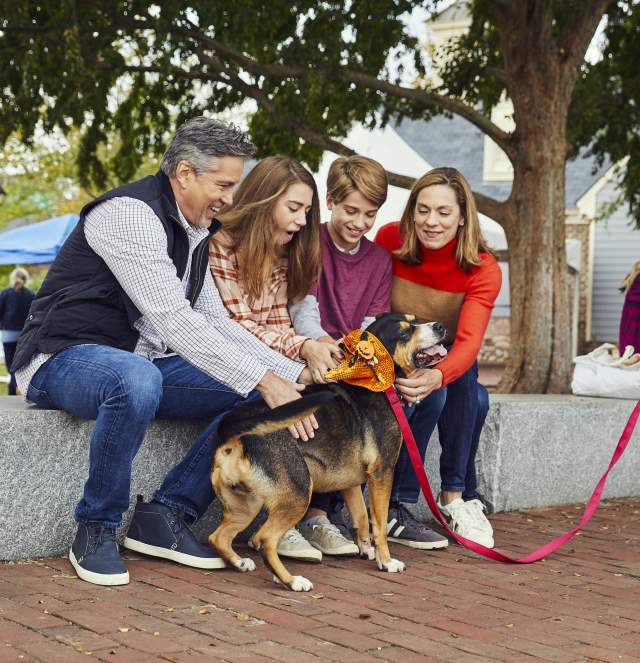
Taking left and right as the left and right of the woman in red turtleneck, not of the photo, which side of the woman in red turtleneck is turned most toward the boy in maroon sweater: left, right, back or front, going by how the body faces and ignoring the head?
right

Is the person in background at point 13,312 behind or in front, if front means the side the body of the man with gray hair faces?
behind

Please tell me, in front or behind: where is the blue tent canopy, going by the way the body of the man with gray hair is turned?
behind

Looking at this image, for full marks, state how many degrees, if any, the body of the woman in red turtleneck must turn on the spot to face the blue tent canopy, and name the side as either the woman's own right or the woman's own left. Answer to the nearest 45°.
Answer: approximately 135° to the woman's own right

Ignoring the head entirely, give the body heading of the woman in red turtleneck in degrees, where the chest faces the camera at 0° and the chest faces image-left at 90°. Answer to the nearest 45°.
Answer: approximately 0°

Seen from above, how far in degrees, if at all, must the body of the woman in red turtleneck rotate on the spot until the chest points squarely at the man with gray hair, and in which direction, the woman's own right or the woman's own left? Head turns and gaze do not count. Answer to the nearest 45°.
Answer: approximately 45° to the woman's own right

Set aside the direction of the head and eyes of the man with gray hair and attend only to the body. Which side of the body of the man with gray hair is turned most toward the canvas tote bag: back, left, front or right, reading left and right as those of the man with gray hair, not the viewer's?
left

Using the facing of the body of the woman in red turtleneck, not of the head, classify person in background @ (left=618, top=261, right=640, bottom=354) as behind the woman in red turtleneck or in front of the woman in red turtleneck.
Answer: behind
